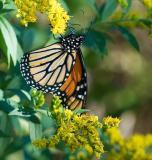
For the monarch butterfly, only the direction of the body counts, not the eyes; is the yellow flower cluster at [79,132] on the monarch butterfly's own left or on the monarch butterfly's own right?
on the monarch butterfly's own right

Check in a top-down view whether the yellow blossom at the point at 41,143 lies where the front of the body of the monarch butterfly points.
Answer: no

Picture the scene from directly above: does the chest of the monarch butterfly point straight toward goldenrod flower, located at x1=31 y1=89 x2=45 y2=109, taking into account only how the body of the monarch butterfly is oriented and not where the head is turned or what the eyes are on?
no

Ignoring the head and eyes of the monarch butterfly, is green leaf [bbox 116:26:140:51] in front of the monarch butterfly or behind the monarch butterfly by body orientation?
in front
